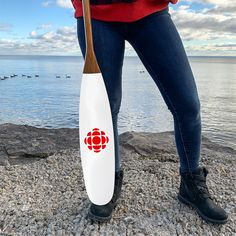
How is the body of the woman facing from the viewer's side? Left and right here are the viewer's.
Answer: facing the viewer
